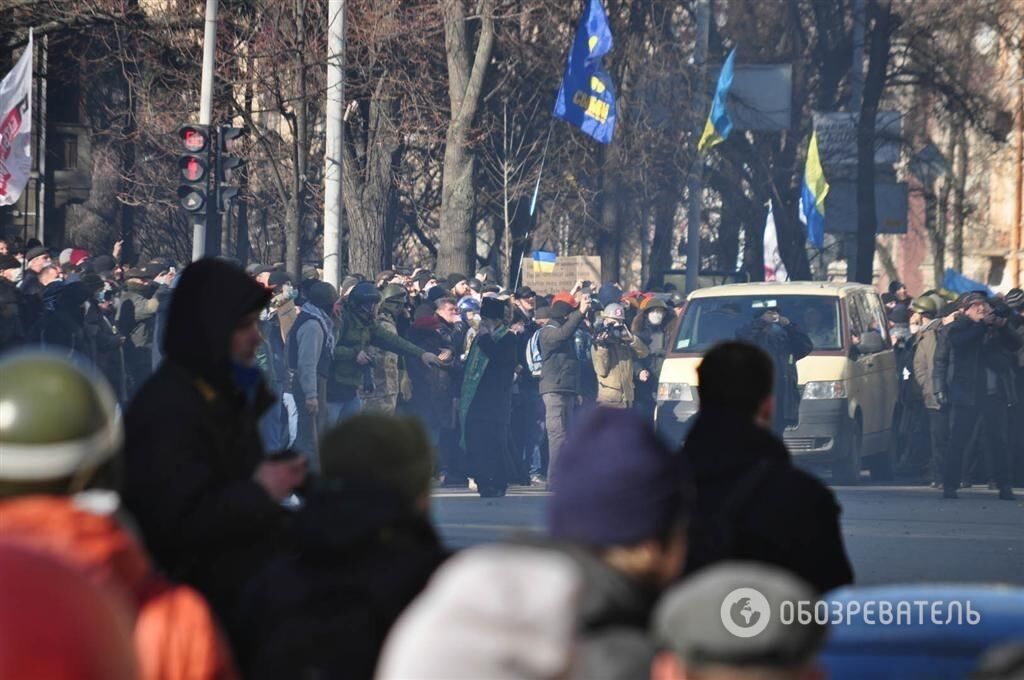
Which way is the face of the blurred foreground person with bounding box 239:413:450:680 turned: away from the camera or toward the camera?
away from the camera

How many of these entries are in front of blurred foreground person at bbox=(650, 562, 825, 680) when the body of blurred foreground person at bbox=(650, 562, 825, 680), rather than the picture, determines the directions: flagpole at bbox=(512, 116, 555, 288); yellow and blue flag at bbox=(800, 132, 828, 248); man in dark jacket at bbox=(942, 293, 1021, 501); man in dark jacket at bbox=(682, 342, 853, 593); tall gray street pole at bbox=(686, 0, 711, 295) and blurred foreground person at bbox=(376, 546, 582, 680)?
5

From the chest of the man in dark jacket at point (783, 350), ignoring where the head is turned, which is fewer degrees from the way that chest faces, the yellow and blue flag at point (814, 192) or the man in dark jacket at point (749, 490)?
the man in dark jacket

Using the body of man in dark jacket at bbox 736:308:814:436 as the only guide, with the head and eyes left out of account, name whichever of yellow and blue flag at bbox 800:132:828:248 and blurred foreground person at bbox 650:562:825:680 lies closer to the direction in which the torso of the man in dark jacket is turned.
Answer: the blurred foreground person

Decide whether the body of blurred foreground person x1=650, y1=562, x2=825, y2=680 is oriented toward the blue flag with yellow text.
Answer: yes

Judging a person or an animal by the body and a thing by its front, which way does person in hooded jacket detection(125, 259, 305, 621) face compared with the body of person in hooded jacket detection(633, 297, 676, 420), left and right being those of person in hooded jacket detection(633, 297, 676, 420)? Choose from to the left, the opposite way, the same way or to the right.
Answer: to the left

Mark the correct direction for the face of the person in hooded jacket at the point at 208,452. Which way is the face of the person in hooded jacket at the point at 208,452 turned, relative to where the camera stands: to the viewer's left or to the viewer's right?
to the viewer's right

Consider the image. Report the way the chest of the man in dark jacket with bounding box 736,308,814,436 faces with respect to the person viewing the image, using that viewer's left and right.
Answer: facing the viewer

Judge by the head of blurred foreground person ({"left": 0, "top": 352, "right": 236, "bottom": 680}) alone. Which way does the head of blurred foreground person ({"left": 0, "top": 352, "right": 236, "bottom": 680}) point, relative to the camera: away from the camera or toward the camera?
away from the camera

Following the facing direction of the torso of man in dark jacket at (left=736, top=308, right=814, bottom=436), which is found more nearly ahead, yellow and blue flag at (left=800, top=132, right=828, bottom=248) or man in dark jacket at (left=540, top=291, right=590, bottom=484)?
the man in dark jacket

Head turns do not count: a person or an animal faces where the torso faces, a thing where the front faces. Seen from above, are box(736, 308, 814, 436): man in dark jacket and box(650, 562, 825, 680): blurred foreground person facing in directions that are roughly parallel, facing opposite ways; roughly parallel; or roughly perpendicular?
roughly parallel, facing opposite ways

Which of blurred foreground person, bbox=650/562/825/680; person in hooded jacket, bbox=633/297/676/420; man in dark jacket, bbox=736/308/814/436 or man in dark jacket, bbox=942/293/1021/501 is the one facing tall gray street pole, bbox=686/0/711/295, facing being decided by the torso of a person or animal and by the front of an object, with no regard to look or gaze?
the blurred foreground person

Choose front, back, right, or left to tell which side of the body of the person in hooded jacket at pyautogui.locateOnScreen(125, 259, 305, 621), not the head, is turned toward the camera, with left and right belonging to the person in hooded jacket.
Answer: right

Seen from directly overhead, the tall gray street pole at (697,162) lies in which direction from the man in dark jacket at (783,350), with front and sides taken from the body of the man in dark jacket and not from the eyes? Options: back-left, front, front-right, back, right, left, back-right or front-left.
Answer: back

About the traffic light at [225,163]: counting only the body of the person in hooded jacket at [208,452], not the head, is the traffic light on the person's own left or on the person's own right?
on the person's own left

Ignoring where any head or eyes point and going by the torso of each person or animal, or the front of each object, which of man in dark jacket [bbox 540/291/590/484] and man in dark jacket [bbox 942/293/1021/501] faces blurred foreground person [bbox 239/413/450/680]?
man in dark jacket [bbox 942/293/1021/501]

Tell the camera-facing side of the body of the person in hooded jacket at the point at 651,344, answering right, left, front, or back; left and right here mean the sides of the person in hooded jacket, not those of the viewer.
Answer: front
